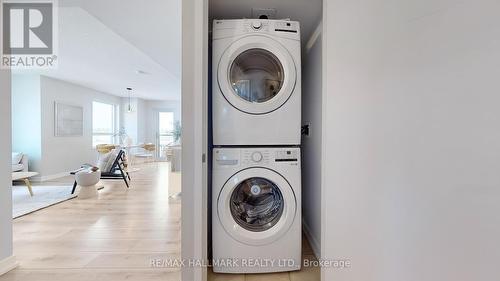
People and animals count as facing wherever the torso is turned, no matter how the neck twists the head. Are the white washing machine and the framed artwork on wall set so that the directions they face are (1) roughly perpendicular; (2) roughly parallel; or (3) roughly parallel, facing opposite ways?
roughly perpendicular

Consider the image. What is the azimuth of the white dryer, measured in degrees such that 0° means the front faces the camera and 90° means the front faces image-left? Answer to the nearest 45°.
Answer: approximately 0°

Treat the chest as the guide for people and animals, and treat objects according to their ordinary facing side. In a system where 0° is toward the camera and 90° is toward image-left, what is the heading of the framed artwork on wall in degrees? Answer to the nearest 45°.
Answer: approximately 315°

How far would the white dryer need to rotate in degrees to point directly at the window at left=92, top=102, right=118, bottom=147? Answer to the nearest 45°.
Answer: approximately 135° to its right

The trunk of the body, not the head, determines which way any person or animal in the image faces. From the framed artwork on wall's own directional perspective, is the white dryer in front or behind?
in front

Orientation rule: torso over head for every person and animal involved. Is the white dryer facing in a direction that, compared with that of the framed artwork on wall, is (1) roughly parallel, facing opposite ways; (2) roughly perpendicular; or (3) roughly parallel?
roughly perpendicular

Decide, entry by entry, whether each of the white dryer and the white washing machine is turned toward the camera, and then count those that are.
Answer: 2

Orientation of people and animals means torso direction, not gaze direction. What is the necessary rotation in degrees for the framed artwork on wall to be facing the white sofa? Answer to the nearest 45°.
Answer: approximately 90° to its right

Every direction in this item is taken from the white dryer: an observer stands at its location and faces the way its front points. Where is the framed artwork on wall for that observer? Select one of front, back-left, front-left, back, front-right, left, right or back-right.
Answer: back-right
